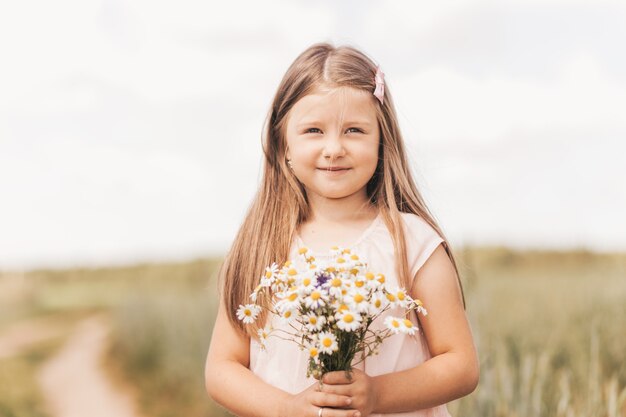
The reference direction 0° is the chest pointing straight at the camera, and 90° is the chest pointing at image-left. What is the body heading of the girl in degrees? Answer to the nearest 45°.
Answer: approximately 0°
